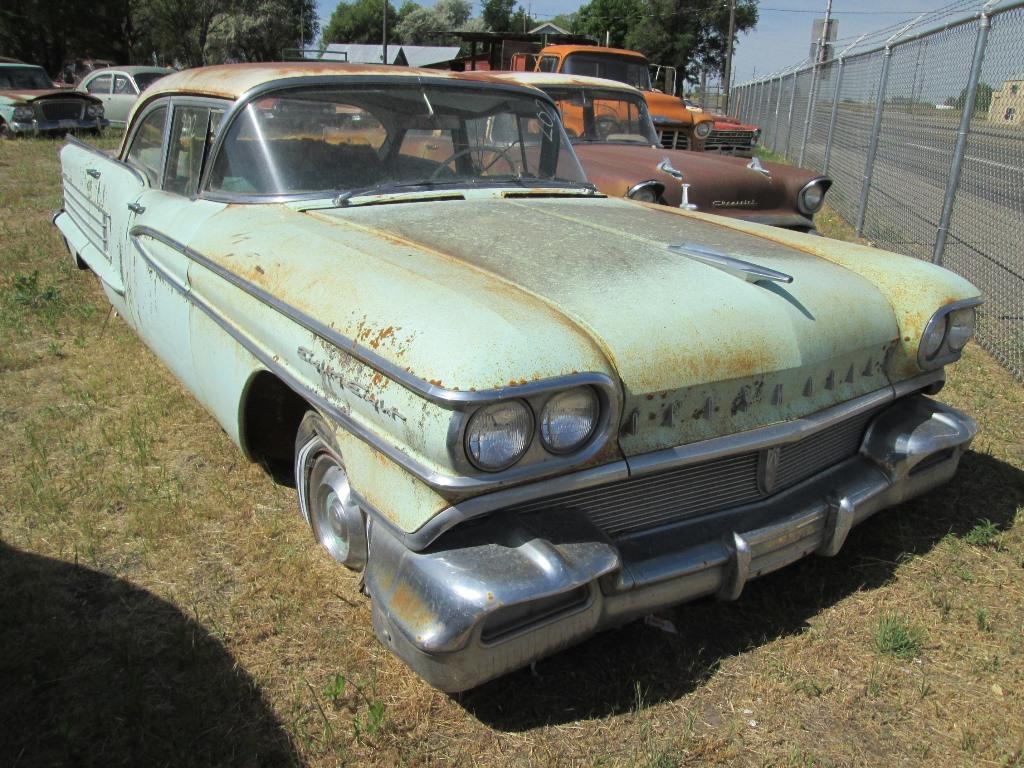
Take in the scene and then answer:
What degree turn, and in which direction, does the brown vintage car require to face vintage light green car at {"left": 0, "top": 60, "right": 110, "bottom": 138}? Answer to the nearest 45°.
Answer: approximately 180°

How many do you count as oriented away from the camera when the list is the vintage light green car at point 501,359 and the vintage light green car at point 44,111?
0

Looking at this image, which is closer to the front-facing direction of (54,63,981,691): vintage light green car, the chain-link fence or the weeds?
the weeds

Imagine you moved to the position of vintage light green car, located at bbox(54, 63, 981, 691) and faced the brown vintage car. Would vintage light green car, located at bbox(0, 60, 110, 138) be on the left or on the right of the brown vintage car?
left

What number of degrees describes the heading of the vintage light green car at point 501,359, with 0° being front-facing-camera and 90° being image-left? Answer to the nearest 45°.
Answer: approximately 315°

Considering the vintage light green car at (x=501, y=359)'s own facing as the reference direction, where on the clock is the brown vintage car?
The brown vintage car is roughly at 8 o'clock from the vintage light green car.

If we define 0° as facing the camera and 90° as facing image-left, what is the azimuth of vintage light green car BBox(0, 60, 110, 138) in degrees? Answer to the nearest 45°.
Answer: approximately 315°

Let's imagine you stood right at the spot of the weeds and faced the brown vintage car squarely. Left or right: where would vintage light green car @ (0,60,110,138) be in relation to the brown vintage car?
left

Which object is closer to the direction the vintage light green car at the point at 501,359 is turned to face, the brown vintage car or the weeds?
the weeds

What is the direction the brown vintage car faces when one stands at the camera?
facing the viewer and to the right of the viewer

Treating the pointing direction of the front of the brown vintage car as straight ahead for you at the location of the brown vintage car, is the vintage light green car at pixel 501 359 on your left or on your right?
on your right

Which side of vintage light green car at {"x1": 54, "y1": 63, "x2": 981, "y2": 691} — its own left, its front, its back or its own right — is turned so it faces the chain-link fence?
left

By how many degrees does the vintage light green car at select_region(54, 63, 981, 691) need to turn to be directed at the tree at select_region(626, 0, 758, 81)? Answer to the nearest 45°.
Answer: approximately 135° to its left

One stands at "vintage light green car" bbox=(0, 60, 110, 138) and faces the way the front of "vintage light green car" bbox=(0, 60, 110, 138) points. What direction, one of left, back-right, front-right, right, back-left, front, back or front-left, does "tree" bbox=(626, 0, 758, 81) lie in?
left

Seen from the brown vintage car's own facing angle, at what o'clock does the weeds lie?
The weeds is roughly at 1 o'clock from the brown vintage car.
